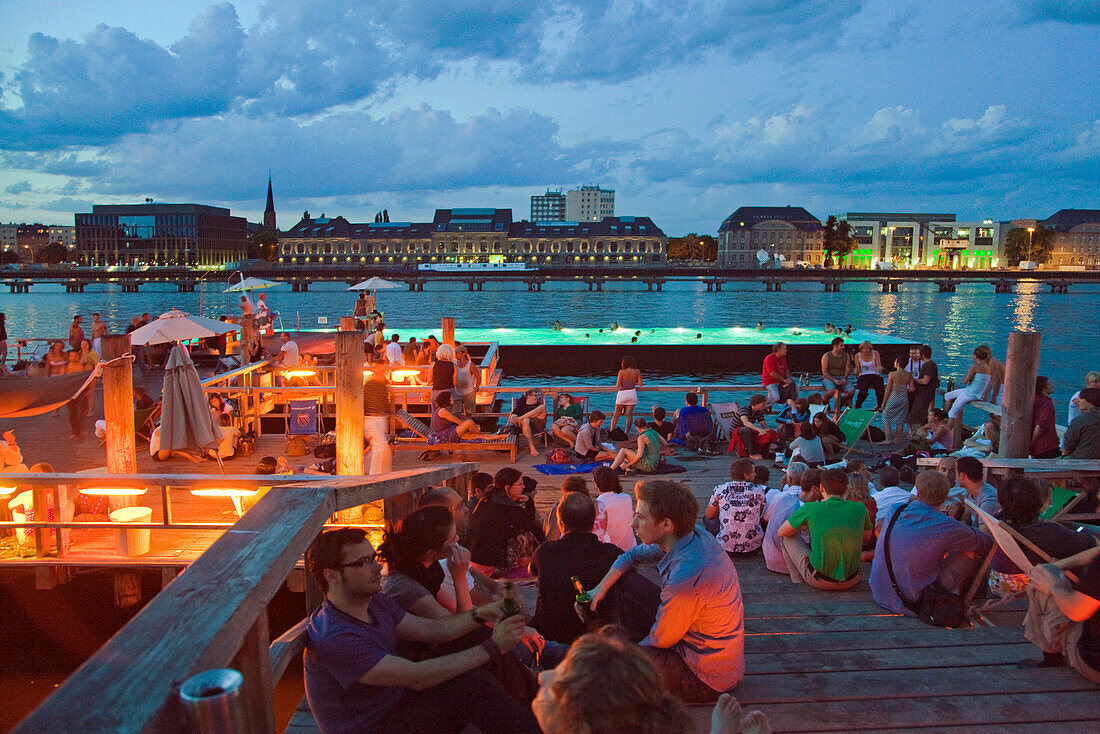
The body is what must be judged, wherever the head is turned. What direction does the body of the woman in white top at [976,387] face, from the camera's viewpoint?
to the viewer's left

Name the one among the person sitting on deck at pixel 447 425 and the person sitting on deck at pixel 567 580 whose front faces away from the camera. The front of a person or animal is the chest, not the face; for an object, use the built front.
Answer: the person sitting on deck at pixel 567 580

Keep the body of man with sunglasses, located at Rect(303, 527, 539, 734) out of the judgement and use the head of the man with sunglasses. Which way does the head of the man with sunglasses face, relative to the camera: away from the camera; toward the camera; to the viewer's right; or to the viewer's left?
to the viewer's right

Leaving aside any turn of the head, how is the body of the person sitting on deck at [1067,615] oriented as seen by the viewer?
to the viewer's left

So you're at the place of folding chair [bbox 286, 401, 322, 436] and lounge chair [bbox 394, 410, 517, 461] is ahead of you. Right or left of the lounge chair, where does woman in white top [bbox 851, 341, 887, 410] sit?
left

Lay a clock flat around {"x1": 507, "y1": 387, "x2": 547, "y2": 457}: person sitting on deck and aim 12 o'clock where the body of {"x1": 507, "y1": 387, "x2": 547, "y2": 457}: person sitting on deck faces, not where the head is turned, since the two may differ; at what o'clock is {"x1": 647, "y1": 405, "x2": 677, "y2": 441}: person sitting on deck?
{"x1": 647, "y1": 405, "x2": 677, "y2": 441}: person sitting on deck is roughly at 10 o'clock from {"x1": 507, "y1": 387, "x2": 547, "y2": 457}: person sitting on deck.

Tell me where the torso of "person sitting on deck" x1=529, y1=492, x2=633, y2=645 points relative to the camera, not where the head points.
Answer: away from the camera

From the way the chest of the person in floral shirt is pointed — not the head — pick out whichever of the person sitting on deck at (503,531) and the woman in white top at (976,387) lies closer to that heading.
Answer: the woman in white top

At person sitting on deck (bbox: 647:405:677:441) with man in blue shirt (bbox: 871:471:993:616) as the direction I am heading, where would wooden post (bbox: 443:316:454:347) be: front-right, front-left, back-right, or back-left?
back-right

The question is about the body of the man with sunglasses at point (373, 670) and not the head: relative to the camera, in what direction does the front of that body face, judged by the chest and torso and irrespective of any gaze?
to the viewer's right

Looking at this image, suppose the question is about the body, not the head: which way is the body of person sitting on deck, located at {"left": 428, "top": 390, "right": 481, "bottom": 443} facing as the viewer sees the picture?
to the viewer's right

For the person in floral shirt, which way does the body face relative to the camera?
away from the camera

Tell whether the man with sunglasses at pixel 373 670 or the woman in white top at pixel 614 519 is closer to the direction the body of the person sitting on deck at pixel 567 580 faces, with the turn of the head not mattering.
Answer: the woman in white top

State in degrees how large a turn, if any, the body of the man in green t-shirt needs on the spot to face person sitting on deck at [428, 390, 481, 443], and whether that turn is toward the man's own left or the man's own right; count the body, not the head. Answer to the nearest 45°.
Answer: approximately 45° to the man's own left

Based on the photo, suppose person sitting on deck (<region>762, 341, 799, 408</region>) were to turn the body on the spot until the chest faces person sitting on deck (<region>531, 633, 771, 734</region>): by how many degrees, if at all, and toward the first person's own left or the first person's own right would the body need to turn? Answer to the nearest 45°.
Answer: approximately 45° to the first person's own right

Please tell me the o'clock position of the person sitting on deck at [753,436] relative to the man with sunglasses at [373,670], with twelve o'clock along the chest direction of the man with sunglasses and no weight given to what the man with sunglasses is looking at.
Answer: The person sitting on deck is roughly at 10 o'clock from the man with sunglasses.

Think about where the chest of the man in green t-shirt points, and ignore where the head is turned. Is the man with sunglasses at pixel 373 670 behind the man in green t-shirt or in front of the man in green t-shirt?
behind
